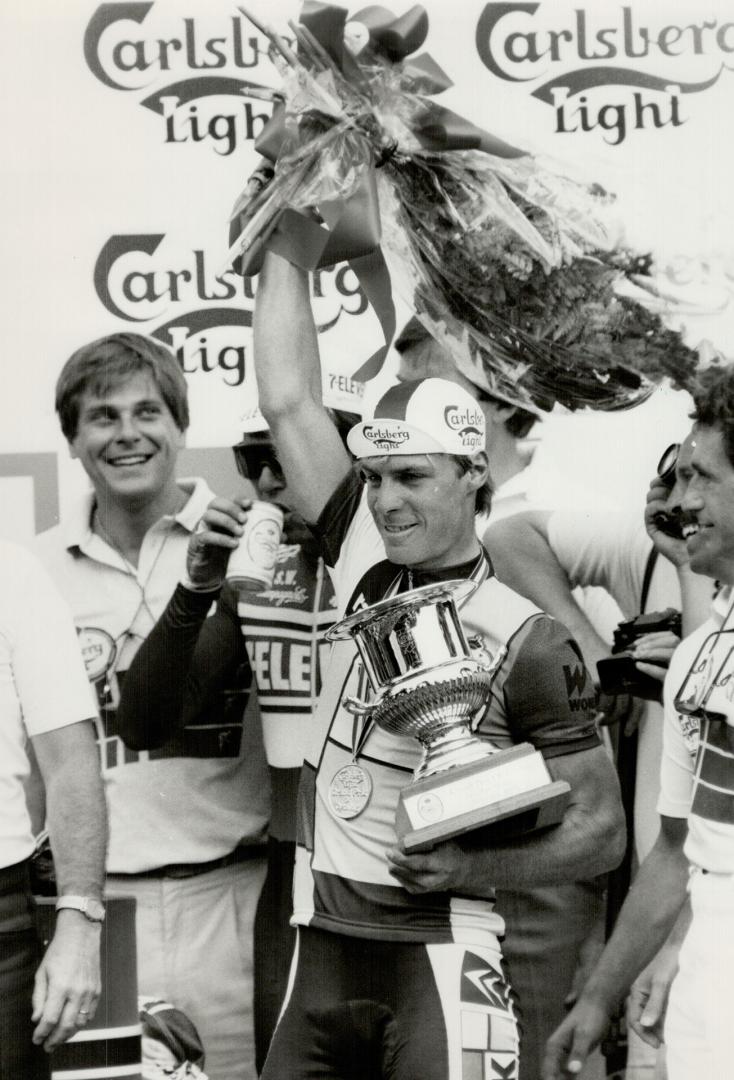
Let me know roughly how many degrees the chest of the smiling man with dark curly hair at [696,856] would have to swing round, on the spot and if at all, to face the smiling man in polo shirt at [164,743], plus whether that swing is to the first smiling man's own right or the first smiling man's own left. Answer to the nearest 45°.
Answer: approximately 45° to the first smiling man's own right

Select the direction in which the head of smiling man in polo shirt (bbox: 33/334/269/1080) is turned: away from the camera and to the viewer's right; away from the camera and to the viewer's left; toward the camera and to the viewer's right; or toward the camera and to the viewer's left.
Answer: toward the camera and to the viewer's right

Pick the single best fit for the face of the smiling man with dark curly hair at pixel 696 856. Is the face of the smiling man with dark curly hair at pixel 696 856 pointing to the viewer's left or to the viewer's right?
to the viewer's left

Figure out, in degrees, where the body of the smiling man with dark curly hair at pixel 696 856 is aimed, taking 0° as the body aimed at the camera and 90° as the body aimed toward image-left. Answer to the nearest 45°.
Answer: approximately 45°

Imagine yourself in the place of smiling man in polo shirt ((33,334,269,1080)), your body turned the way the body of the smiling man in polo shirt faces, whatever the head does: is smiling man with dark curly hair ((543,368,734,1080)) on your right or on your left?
on your left

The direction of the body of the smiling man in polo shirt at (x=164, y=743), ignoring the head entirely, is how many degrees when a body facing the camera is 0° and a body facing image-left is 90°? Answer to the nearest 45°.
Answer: approximately 0°

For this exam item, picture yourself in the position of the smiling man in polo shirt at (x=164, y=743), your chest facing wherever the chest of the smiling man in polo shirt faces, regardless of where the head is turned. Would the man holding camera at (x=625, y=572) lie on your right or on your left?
on your left
